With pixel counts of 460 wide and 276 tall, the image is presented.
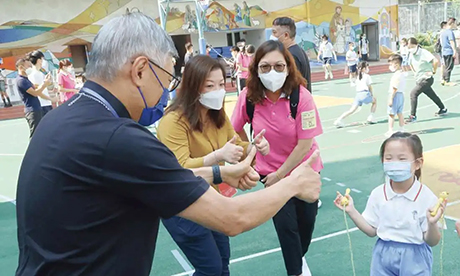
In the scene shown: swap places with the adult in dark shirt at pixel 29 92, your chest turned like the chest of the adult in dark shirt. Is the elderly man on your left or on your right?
on your right

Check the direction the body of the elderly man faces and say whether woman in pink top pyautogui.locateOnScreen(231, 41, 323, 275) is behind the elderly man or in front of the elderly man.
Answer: in front

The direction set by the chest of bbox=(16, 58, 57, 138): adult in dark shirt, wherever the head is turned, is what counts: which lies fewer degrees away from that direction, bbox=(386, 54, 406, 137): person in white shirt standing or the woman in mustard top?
the person in white shirt standing

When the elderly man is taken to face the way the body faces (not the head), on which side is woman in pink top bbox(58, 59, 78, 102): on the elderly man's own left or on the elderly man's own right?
on the elderly man's own left

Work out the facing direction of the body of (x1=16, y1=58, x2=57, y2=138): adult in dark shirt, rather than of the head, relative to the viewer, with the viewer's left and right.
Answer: facing to the right of the viewer

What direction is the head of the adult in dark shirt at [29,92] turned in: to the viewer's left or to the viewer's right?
to the viewer's right

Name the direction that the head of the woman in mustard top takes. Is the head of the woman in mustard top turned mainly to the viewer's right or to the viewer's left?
to the viewer's right

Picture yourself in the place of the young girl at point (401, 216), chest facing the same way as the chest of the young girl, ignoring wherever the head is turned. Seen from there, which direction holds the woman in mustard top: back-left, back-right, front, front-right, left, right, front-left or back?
right

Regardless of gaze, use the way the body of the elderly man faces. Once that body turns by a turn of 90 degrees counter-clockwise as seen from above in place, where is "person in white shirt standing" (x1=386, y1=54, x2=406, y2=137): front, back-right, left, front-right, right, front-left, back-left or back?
right

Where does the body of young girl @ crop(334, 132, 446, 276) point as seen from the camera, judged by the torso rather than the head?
toward the camera
